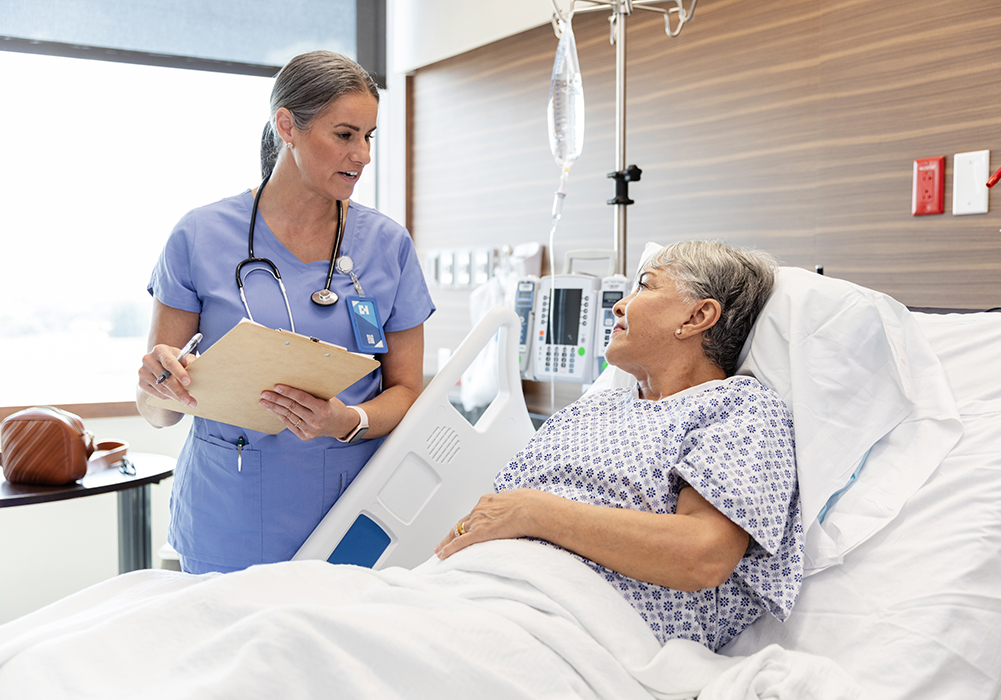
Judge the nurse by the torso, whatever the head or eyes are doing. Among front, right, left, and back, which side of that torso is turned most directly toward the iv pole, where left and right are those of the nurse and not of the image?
left

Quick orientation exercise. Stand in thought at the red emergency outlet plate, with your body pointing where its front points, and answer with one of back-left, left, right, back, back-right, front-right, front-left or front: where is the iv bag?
front-right

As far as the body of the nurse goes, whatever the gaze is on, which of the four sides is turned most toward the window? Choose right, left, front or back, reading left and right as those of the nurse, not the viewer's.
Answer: back

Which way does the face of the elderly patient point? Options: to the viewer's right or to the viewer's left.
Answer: to the viewer's left

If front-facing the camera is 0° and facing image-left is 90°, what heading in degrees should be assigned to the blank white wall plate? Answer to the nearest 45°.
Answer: approximately 45°

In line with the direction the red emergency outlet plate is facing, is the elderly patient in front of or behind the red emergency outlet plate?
in front

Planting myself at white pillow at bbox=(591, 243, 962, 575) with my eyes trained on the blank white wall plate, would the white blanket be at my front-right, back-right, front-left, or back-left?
back-left

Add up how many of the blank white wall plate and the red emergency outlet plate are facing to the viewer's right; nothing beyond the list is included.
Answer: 0

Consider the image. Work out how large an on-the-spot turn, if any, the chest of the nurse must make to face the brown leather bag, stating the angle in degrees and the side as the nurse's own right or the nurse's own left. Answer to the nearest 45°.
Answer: approximately 180°

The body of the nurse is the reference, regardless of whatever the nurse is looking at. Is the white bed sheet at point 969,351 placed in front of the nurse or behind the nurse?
in front

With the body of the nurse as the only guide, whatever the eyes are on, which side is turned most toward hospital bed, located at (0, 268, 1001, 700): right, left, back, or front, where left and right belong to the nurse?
front

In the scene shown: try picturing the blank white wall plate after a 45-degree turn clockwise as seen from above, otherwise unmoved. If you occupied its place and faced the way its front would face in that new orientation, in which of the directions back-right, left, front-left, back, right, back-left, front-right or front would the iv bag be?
front

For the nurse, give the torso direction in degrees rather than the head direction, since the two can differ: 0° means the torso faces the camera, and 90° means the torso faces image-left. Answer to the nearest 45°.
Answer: approximately 315°

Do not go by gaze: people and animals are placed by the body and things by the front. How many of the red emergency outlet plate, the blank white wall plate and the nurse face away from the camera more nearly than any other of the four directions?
0

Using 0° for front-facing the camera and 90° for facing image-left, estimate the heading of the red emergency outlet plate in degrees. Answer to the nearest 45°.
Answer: approximately 45°
